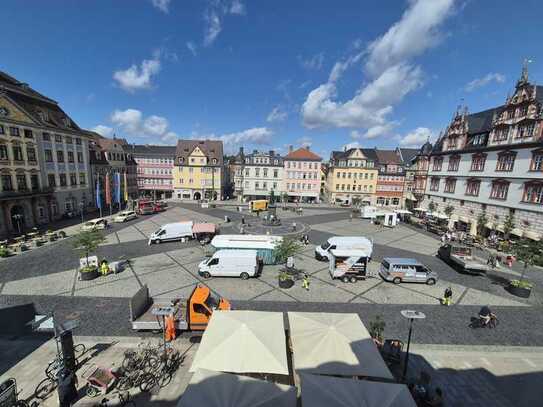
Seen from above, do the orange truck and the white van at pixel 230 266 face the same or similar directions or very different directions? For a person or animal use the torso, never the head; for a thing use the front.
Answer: very different directions

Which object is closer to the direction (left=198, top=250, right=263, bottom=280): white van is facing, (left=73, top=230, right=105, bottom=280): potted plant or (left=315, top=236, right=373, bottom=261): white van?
the potted plant

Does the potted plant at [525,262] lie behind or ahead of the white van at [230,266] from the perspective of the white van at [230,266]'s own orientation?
behind

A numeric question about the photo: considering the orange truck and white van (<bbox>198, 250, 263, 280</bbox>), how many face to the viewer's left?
1

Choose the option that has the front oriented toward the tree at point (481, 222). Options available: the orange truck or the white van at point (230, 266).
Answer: the orange truck

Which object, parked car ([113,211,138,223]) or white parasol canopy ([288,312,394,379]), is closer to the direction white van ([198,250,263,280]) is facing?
the parked car

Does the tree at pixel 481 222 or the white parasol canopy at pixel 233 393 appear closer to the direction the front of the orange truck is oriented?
the tree

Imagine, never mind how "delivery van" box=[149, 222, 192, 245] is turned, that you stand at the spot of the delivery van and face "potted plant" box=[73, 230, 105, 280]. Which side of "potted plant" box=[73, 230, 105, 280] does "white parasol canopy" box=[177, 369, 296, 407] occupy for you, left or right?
left

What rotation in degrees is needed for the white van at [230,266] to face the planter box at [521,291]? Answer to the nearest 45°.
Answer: approximately 180°

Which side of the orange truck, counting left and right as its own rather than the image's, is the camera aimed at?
right

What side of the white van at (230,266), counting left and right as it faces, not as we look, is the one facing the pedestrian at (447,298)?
back

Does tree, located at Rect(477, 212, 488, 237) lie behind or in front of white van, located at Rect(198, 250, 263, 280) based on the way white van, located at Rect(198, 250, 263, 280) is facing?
behind

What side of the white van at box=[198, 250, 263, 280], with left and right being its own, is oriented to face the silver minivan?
back

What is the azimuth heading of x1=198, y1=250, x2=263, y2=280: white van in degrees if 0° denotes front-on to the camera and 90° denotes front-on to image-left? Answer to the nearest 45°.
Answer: approximately 90°

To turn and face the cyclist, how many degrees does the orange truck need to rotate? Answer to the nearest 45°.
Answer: approximately 45° to its right
